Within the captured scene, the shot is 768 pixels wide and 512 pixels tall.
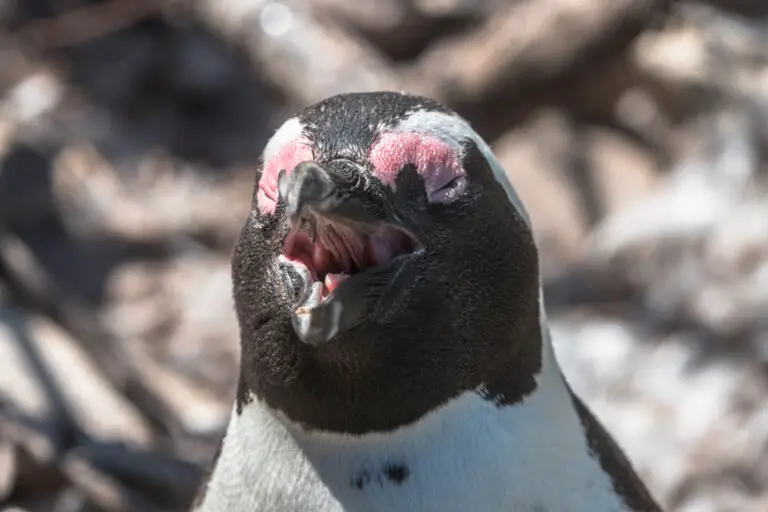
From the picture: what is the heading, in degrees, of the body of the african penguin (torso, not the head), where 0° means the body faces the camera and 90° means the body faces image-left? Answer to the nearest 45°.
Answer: approximately 45°
